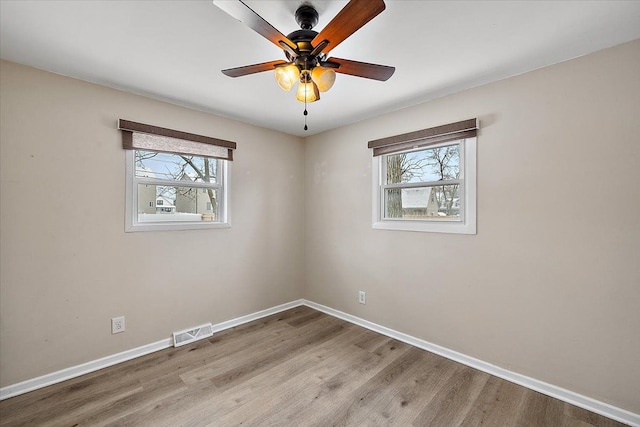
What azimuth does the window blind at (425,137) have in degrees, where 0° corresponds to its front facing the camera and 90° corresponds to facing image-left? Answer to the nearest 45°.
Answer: approximately 45°

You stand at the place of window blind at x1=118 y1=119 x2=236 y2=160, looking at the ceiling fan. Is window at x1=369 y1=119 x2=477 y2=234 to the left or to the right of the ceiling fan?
left

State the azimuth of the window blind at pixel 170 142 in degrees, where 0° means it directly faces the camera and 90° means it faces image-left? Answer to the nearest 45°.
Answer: approximately 315°

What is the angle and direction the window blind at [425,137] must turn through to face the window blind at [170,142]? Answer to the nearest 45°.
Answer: approximately 45° to its right
